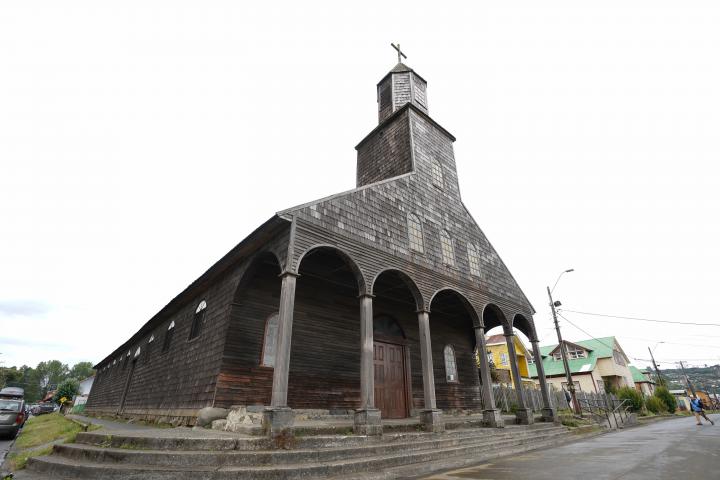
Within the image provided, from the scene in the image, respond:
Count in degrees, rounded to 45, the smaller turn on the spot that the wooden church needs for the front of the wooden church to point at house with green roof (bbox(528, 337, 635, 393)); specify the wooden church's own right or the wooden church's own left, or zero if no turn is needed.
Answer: approximately 90° to the wooden church's own left

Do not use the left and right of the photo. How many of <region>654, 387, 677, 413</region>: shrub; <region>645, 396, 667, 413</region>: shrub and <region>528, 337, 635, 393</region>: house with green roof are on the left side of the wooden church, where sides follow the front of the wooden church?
3

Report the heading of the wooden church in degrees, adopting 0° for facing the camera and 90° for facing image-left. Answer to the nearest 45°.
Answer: approximately 315°

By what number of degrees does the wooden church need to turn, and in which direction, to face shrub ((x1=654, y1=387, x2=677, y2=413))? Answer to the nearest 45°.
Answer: approximately 90° to its left
